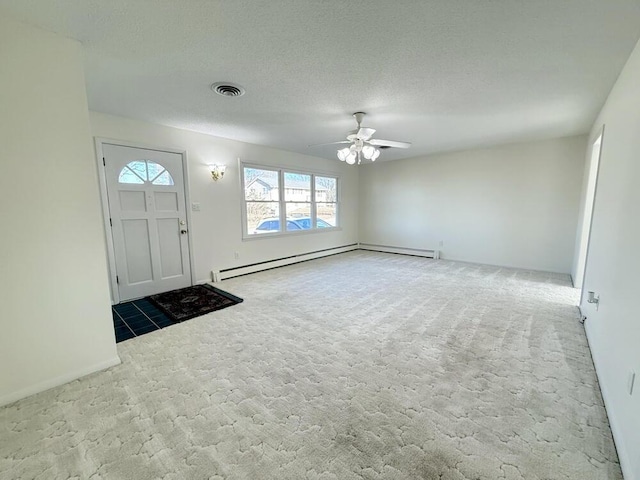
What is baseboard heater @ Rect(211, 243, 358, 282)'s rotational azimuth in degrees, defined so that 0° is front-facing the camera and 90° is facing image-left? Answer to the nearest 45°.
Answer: approximately 315°

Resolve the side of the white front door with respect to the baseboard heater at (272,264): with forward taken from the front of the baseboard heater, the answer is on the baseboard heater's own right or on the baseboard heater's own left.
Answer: on the baseboard heater's own right

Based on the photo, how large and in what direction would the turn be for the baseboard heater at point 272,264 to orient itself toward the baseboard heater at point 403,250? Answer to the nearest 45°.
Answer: approximately 45° to its left

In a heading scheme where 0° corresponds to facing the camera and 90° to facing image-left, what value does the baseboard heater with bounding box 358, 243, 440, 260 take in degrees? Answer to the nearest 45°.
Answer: approximately 45°

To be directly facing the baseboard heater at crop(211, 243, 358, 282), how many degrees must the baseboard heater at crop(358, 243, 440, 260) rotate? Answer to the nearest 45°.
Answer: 0° — it already faces it

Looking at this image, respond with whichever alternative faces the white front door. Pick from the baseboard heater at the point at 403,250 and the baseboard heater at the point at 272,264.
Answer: the baseboard heater at the point at 403,250

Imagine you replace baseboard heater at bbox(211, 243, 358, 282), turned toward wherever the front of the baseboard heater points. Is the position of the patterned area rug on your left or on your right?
on your right
